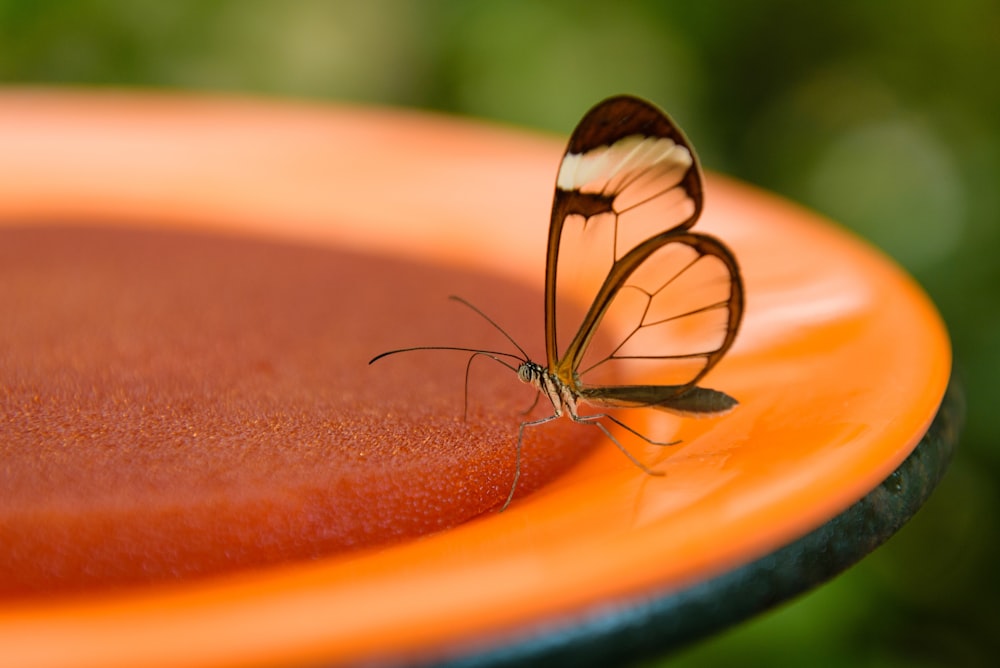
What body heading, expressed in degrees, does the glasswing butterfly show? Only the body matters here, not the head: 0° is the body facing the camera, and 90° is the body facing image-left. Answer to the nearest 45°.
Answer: approximately 90°
